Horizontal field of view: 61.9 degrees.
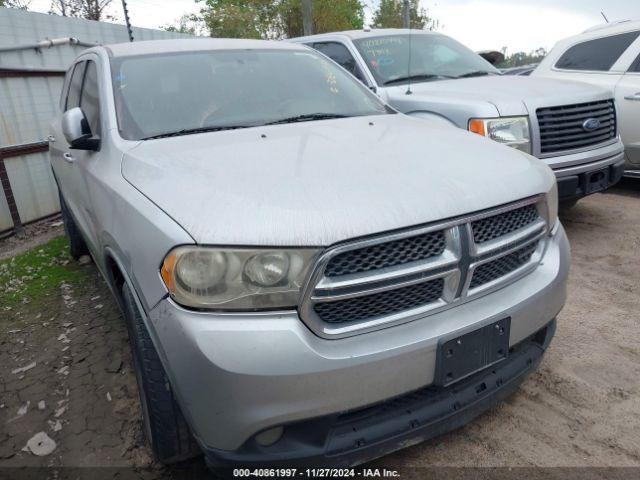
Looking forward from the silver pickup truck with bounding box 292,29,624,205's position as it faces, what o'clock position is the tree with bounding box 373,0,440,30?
The tree is roughly at 7 o'clock from the silver pickup truck.

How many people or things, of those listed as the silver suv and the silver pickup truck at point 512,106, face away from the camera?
0

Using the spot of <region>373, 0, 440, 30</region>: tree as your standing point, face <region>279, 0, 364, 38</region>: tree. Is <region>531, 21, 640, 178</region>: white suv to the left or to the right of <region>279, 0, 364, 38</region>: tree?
left

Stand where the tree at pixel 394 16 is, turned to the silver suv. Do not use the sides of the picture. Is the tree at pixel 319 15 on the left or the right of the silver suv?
right

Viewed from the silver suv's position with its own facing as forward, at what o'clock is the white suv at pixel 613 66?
The white suv is roughly at 9 o'clock from the silver suv.

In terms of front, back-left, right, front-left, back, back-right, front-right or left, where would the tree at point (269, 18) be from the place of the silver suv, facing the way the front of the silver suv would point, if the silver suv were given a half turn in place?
front-right

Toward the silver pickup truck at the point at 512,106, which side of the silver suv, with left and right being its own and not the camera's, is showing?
left

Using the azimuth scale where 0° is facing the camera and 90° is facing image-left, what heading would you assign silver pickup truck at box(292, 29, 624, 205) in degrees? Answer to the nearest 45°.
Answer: approximately 315°

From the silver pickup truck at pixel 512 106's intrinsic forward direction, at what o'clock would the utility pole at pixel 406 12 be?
The utility pole is roughly at 7 o'clock from the silver pickup truck.

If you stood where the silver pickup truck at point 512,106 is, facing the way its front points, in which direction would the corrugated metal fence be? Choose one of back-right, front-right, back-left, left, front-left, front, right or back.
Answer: back-right

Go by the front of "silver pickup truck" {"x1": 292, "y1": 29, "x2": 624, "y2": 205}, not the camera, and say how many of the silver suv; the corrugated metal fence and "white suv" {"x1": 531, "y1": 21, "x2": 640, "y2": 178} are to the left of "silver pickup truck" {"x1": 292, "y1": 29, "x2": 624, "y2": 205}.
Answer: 1

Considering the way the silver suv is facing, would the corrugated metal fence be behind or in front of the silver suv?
behind

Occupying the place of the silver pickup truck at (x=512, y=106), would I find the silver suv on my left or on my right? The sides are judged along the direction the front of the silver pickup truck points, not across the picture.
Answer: on my right

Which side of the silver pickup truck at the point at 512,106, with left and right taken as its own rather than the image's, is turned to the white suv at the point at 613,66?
left
